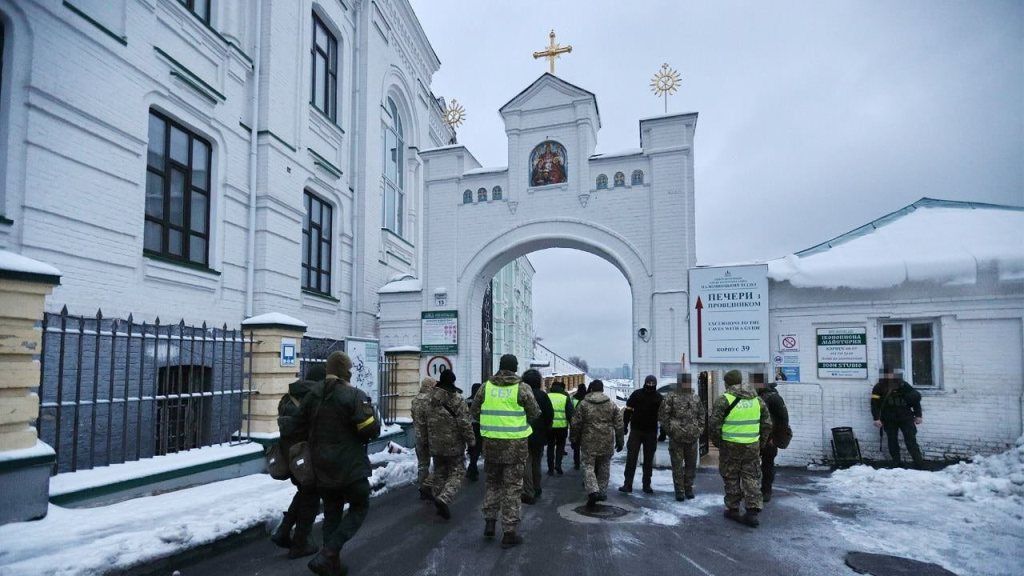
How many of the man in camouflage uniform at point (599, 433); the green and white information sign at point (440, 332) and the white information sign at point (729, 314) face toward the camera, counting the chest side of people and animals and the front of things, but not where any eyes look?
2

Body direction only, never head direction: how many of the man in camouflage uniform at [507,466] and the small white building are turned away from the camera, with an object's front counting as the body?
1

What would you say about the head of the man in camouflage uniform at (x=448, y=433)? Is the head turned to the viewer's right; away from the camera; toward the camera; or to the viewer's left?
away from the camera

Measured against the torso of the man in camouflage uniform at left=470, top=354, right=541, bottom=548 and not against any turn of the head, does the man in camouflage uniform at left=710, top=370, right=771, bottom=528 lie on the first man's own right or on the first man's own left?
on the first man's own right

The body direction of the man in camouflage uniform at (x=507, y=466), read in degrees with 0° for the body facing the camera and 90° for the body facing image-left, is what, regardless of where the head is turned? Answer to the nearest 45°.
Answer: approximately 180°

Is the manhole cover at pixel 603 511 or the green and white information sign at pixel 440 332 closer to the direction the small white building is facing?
the manhole cover
